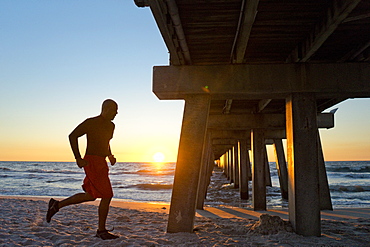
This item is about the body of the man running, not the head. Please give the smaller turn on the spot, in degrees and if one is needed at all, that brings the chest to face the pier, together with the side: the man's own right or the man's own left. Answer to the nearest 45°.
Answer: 0° — they already face it

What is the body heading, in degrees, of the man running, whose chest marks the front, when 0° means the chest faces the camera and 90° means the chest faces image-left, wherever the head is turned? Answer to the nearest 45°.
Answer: approximately 270°

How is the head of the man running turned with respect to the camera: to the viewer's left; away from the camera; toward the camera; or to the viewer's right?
to the viewer's right
